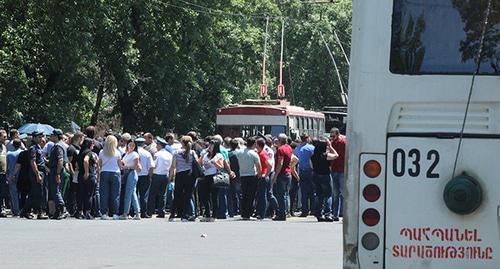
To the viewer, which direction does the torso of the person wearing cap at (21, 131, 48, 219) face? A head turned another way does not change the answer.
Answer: to the viewer's right

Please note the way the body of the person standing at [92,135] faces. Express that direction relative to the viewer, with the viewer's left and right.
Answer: facing away from the viewer

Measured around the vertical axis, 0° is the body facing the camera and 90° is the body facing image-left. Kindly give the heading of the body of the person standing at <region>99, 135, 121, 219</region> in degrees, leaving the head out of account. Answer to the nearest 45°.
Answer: approximately 180°

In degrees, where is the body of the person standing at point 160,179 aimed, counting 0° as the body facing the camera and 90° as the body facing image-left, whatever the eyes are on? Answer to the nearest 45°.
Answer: approximately 135°

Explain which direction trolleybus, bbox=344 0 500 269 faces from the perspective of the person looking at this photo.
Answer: facing away from the viewer

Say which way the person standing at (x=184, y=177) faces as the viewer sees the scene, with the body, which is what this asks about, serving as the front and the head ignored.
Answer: away from the camera
